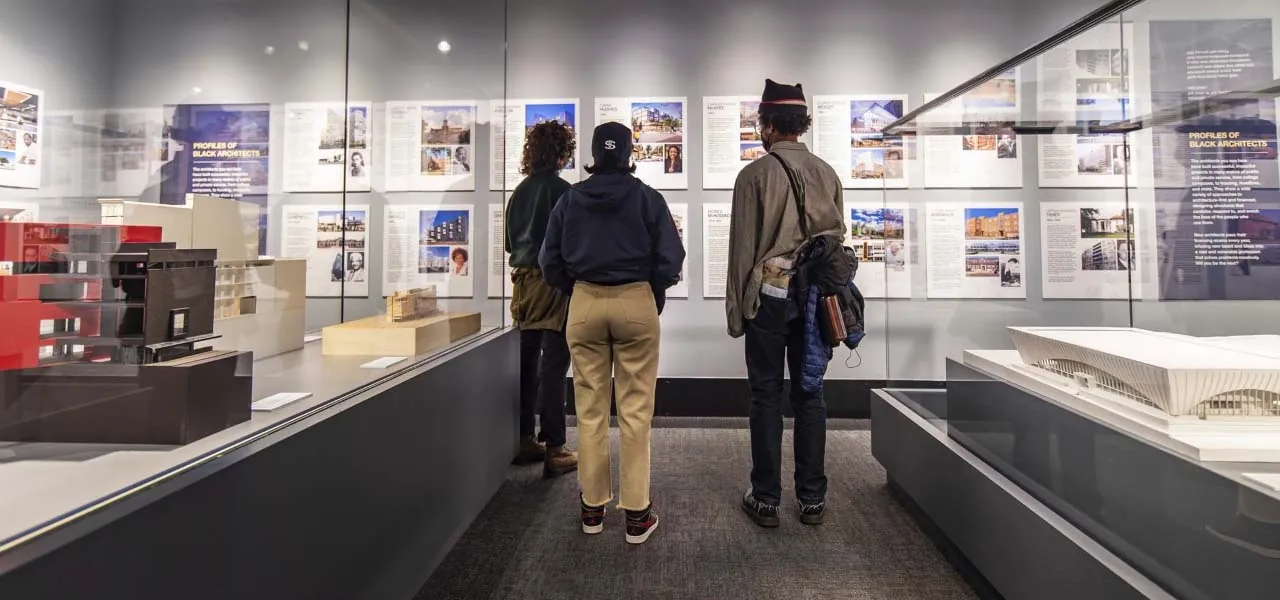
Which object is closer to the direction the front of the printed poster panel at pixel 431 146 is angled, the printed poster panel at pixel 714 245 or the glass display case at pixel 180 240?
the glass display case

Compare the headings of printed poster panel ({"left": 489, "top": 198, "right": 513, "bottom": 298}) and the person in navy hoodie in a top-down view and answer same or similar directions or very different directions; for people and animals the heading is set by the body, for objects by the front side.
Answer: very different directions

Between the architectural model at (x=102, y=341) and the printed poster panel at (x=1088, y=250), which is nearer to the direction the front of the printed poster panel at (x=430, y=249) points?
the architectural model

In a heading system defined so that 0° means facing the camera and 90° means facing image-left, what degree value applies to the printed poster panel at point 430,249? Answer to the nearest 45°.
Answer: approximately 0°

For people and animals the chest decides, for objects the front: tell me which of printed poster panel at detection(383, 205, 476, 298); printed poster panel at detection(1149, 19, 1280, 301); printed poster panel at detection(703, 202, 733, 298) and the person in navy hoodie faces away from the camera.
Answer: the person in navy hoodie

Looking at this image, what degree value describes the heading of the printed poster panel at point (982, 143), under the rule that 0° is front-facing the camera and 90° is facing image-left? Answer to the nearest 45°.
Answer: approximately 0°

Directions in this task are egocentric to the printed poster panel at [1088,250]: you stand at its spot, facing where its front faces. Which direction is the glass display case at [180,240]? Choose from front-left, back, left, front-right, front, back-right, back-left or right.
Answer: front-right

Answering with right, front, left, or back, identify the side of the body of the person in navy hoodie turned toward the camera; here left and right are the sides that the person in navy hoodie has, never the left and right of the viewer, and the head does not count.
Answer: back
